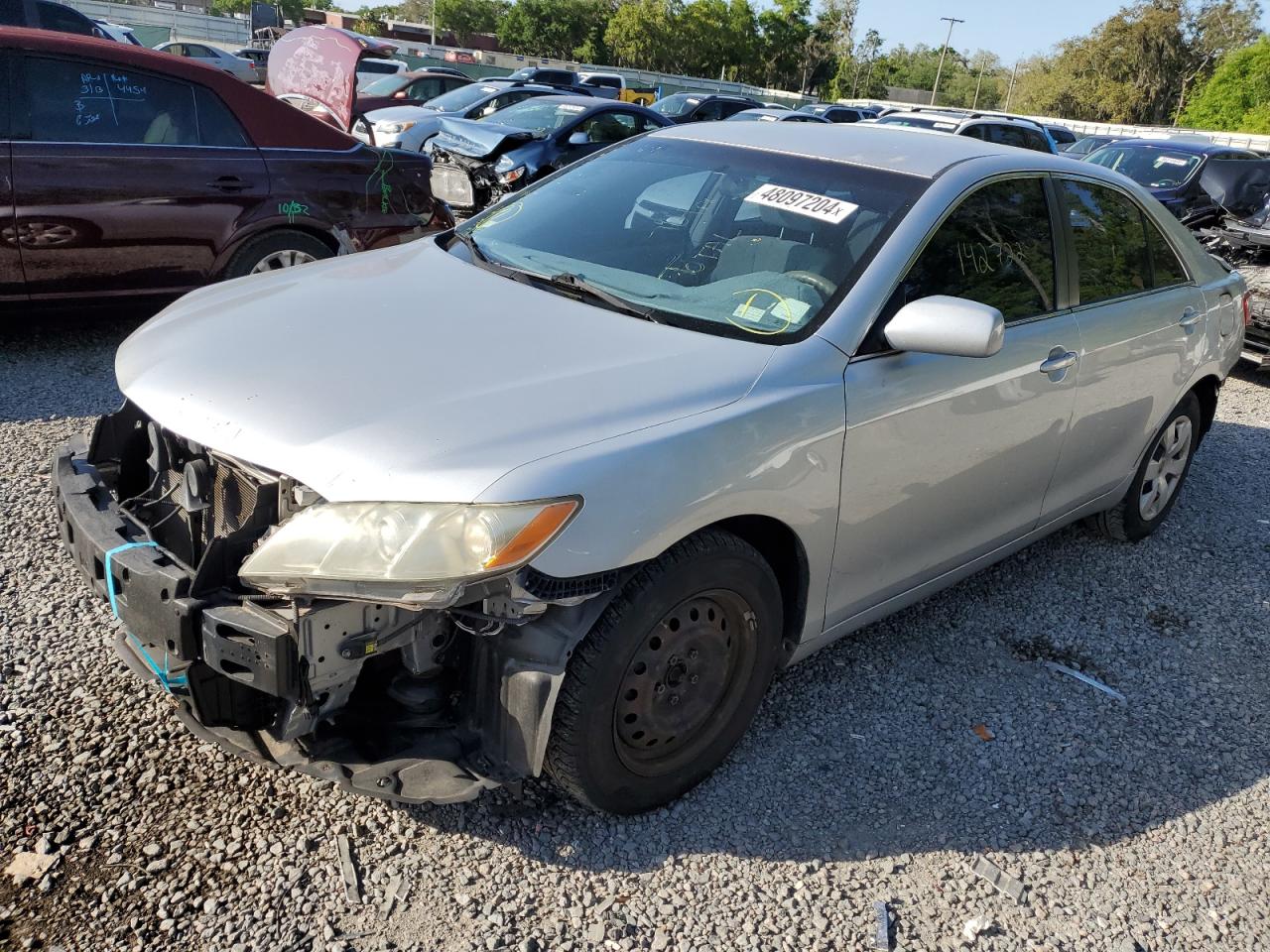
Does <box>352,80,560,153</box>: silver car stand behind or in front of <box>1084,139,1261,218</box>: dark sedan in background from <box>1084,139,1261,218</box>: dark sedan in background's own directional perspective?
in front

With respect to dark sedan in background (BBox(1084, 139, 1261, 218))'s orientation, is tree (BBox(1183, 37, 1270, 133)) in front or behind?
behind

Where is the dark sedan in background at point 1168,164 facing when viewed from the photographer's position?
facing the viewer and to the left of the viewer

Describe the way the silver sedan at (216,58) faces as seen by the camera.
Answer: facing to the left of the viewer

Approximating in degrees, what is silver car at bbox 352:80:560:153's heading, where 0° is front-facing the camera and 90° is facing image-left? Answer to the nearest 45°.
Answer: approximately 45°

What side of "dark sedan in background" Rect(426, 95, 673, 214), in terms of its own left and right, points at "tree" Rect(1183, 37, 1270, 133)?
back
